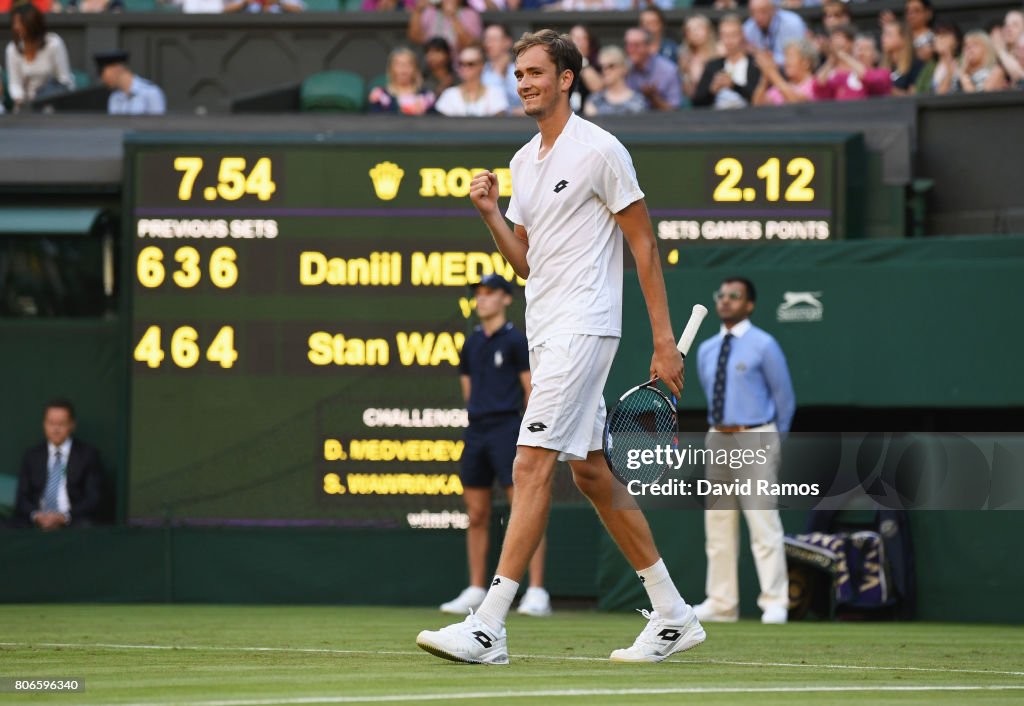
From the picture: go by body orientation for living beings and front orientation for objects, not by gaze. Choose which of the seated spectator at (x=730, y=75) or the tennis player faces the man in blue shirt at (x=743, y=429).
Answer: the seated spectator

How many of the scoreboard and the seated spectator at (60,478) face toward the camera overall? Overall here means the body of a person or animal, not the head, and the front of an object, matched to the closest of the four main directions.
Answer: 2

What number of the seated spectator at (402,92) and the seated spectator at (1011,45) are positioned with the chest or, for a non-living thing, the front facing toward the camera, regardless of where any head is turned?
2

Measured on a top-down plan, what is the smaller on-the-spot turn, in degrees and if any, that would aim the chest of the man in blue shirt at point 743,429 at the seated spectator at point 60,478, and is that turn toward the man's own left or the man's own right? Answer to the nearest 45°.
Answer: approximately 45° to the man's own right

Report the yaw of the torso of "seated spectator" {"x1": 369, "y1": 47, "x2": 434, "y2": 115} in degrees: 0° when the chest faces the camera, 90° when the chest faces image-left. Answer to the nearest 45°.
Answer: approximately 0°

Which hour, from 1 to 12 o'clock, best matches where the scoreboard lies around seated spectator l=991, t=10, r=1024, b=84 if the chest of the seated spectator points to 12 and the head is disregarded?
The scoreboard is roughly at 2 o'clock from the seated spectator.

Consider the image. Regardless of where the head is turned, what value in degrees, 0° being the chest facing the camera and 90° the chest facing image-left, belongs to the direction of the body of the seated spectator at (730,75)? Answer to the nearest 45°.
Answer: approximately 0°

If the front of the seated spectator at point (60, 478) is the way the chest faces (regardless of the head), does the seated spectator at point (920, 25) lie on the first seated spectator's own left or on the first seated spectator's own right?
on the first seated spectator's own left

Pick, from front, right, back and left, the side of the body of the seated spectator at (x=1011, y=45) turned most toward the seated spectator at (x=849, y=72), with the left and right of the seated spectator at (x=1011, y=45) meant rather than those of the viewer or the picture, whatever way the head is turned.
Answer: right

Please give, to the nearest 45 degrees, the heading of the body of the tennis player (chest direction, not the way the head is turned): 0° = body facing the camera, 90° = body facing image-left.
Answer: approximately 45°
